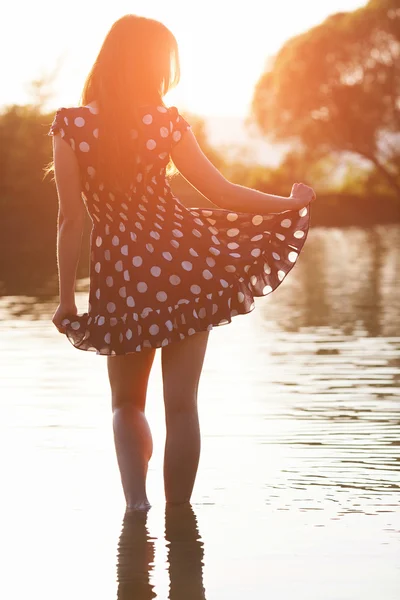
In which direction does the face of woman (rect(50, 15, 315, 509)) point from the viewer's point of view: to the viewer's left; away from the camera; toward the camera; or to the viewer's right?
away from the camera

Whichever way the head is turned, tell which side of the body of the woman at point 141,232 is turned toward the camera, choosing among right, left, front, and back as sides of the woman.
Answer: back
